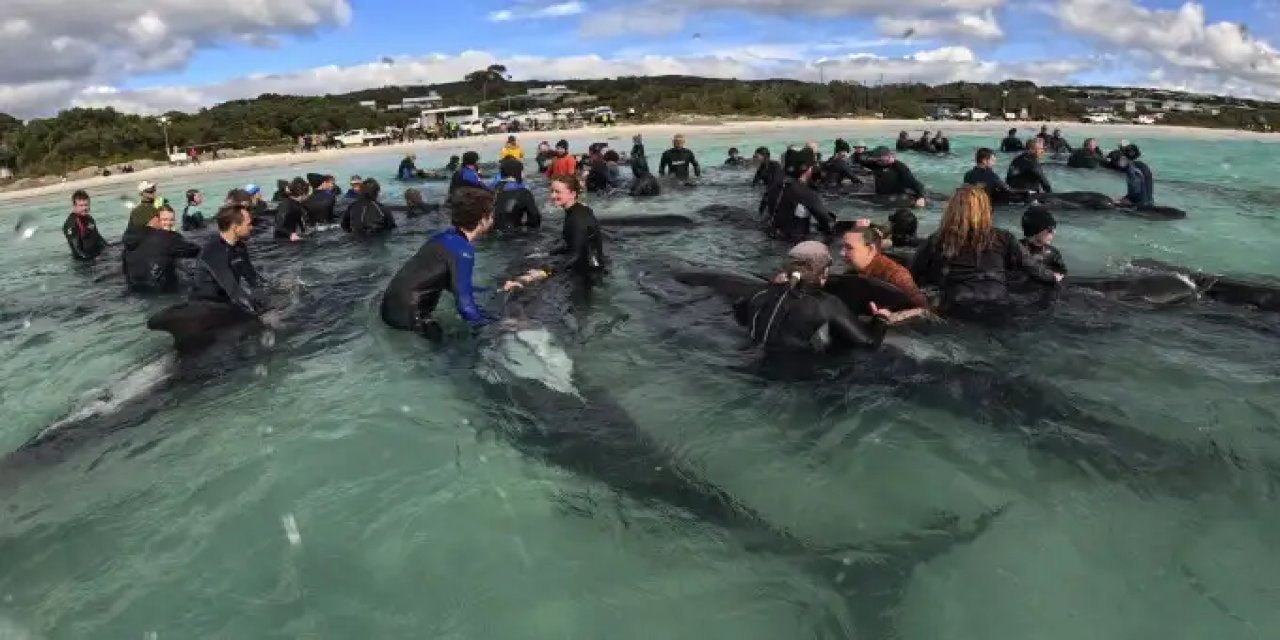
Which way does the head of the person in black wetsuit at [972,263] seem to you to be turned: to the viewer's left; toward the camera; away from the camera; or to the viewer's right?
away from the camera

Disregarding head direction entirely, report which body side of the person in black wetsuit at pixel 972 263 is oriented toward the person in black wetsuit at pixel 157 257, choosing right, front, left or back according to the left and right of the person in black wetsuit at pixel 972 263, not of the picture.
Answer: left

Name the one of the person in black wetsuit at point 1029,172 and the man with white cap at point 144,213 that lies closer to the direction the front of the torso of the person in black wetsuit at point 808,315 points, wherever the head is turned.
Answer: the person in black wetsuit

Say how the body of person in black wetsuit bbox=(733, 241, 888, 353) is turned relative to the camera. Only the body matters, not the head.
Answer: away from the camera

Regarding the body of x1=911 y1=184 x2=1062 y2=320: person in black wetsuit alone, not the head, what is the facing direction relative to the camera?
away from the camera

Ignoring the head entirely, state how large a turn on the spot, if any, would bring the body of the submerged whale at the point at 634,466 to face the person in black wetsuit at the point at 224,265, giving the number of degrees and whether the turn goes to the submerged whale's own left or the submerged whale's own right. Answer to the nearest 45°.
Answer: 0° — it already faces them

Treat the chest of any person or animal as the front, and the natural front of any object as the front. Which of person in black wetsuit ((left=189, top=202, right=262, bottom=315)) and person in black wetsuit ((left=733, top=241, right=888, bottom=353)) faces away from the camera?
person in black wetsuit ((left=733, top=241, right=888, bottom=353))
